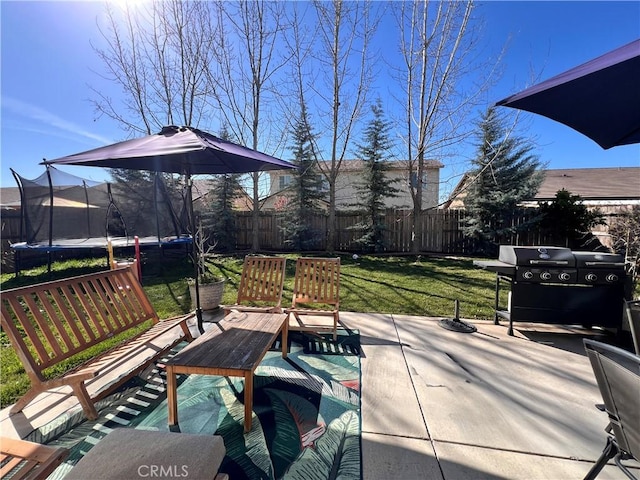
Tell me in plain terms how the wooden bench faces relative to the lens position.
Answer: facing the viewer and to the right of the viewer

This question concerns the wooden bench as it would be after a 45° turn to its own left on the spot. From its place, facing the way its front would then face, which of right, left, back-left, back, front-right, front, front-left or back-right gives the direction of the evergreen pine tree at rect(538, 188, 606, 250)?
front

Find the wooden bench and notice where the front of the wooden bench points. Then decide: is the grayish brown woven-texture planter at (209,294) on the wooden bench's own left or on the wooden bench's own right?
on the wooden bench's own left

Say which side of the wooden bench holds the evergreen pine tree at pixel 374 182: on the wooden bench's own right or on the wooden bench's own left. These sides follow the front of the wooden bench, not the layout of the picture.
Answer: on the wooden bench's own left

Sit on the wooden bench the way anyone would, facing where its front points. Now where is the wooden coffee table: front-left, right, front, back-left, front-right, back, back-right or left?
front

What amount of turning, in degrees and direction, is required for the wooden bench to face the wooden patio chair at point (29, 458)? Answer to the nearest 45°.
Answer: approximately 45° to its right

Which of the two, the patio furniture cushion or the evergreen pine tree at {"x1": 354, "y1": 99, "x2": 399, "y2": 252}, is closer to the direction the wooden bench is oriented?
the patio furniture cushion

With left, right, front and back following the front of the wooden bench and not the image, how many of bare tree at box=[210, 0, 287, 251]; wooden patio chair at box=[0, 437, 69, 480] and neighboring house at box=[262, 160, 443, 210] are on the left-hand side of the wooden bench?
2

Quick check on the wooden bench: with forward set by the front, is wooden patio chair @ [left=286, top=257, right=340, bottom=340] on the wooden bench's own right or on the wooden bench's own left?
on the wooden bench's own left

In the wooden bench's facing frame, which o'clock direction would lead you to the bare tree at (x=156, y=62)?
The bare tree is roughly at 8 o'clock from the wooden bench.

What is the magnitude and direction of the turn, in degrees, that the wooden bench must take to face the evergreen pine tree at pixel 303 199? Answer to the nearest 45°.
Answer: approximately 90° to its left

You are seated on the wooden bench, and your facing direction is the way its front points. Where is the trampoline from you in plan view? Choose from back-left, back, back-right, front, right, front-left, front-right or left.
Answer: back-left
